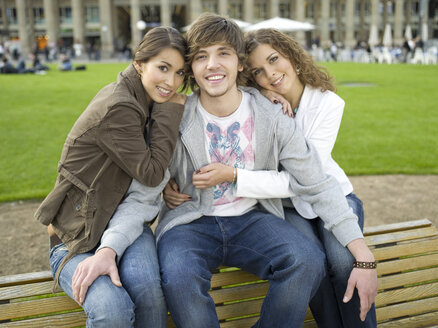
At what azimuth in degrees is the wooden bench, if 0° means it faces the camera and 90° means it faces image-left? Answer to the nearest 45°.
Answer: approximately 0°

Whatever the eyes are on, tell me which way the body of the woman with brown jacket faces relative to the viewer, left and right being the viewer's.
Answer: facing the viewer and to the right of the viewer
